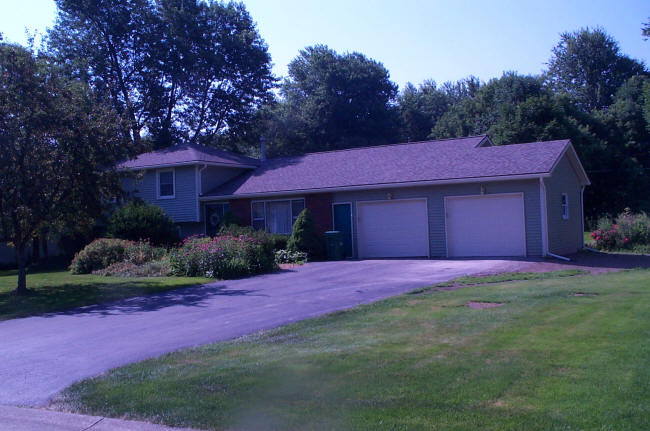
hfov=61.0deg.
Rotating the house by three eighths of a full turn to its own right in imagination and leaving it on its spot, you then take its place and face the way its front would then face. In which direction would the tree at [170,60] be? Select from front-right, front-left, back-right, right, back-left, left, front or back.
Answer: front

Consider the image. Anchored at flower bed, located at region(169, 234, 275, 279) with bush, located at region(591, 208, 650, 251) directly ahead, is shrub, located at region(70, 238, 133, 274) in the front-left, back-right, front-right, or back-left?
back-left

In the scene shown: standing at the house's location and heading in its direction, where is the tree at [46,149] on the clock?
The tree is roughly at 2 o'clock from the house.

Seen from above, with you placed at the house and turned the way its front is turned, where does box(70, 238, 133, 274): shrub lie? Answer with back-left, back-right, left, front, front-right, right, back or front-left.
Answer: right

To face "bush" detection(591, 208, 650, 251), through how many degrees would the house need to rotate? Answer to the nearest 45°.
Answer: approximately 90° to its left

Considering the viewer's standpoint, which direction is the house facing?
facing the viewer

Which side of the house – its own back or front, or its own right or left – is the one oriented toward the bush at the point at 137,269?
right
